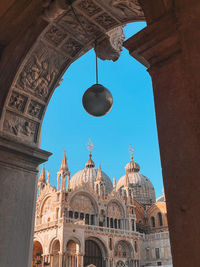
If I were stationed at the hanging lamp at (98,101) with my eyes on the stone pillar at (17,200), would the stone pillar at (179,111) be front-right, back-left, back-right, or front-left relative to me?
back-left

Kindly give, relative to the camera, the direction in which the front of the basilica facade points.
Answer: facing the viewer and to the left of the viewer

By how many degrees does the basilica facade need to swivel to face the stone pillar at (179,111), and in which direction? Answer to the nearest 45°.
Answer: approximately 45° to its left

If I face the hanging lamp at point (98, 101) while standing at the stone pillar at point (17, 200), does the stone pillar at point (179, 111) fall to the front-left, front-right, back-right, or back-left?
front-right

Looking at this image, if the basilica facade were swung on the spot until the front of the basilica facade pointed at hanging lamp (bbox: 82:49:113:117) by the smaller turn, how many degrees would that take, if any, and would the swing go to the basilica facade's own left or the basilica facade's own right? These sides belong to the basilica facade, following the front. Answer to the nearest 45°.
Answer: approximately 45° to the basilica facade's own left
